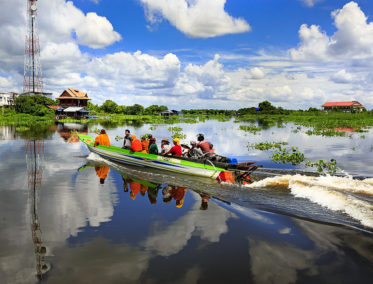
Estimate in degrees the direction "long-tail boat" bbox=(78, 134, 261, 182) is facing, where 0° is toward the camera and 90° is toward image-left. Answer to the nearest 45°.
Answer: approximately 135°
